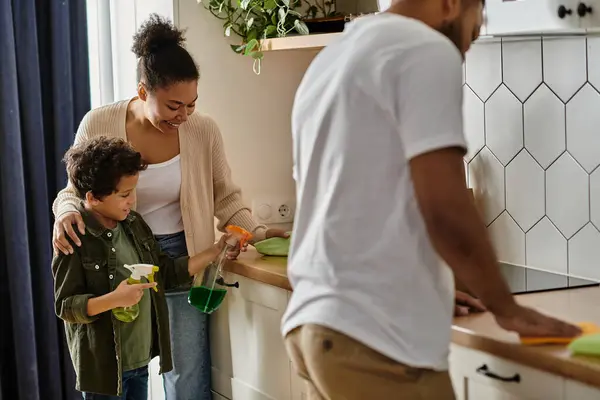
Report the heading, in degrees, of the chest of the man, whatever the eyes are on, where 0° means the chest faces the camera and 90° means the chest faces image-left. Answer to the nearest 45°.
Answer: approximately 225°

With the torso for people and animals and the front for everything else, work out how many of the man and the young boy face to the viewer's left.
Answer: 0

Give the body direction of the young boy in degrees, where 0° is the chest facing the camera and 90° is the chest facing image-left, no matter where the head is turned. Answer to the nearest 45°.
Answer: approximately 315°

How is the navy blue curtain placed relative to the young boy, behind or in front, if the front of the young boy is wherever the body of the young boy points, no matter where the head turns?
behind

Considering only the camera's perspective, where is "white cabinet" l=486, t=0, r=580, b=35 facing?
facing the viewer and to the left of the viewer

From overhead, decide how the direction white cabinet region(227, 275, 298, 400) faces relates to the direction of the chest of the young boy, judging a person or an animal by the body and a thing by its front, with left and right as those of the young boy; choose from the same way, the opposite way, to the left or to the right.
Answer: to the right

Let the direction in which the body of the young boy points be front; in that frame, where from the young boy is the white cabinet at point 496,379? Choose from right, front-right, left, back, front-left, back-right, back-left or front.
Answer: front
